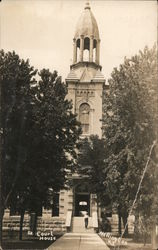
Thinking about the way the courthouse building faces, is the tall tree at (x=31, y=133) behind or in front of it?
in front

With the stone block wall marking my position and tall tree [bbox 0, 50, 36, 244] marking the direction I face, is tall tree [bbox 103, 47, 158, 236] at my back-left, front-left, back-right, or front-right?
front-left

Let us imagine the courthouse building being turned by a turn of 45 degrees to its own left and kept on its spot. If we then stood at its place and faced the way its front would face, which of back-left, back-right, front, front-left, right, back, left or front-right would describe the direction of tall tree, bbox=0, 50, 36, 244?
front-right

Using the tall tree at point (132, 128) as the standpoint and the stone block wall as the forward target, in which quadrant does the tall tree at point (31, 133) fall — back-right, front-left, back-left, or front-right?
front-left

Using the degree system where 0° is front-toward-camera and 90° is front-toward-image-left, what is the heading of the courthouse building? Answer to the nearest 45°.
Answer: approximately 0°
